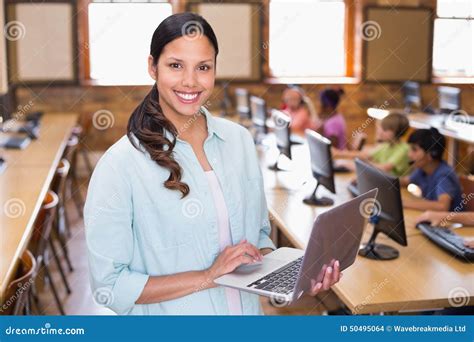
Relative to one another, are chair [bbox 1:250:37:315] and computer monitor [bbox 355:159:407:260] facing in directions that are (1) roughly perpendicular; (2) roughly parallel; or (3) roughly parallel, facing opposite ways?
roughly parallel, facing opposite ways

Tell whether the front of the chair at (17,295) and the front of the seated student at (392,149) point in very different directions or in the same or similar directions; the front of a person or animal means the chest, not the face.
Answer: same or similar directions

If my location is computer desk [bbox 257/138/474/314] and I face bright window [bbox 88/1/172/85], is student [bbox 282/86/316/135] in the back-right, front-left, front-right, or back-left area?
front-right

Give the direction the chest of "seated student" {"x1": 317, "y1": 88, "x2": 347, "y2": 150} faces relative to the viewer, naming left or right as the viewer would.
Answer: facing to the left of the viewer

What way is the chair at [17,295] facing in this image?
to the viewer's left

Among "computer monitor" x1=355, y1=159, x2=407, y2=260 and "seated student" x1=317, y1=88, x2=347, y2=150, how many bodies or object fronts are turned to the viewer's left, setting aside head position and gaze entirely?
1

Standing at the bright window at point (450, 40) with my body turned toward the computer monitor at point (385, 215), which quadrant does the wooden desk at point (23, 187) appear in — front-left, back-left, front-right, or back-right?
front-right

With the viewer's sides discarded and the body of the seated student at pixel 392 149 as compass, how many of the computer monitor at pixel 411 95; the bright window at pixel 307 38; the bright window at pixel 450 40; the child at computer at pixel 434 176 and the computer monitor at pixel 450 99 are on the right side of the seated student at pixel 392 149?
4

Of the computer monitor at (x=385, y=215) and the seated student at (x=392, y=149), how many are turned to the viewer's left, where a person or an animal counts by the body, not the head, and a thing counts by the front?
1

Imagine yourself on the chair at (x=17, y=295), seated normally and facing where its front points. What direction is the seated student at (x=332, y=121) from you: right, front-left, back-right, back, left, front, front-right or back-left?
back-right

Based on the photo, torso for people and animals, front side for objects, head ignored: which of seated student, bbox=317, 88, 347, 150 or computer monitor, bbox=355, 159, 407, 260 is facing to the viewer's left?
the seated student

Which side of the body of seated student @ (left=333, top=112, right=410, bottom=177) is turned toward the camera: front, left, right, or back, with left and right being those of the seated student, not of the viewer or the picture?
left

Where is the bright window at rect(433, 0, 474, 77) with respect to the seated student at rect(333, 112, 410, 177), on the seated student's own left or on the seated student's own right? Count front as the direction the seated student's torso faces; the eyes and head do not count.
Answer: on the seated student's own right

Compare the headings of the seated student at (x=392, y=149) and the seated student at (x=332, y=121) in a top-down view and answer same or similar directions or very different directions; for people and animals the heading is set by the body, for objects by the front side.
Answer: same or similar directions

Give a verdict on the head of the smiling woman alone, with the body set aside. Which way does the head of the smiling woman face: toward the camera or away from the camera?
toward the camera

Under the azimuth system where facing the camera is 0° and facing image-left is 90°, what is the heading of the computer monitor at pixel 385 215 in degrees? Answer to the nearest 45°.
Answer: approximately 225°
